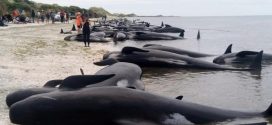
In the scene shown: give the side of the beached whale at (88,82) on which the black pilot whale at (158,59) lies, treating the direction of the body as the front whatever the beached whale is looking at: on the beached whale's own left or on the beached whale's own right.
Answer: on the beached whale's own left

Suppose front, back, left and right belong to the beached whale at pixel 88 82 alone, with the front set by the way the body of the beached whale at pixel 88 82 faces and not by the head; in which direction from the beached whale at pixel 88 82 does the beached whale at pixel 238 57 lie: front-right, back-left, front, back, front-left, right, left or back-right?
front-left

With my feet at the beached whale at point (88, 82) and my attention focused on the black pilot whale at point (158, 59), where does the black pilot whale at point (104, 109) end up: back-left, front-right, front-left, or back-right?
back-right

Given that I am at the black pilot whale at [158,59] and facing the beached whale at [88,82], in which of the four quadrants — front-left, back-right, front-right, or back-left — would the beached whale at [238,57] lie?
back-left

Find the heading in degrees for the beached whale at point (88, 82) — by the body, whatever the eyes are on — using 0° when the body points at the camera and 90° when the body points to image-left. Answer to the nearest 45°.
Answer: approximately 270°
